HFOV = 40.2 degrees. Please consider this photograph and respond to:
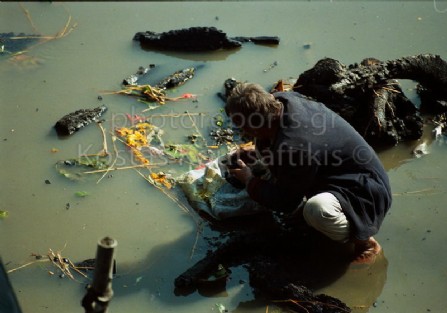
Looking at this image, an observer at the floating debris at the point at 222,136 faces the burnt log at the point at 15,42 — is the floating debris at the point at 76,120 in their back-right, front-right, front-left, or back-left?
front-left

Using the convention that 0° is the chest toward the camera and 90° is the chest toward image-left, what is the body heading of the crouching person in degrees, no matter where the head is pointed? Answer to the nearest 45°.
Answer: approximately 90°

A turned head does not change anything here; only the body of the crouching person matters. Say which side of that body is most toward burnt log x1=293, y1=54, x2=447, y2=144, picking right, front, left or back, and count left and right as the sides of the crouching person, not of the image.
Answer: right

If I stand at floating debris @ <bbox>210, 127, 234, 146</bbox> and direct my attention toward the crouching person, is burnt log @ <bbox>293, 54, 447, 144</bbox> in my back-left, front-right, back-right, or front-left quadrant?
front-left

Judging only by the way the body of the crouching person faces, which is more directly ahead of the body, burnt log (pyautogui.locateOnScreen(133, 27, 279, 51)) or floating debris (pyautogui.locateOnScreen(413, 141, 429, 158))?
the burnt log

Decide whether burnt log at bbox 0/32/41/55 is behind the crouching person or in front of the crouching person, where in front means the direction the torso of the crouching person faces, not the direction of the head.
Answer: in front

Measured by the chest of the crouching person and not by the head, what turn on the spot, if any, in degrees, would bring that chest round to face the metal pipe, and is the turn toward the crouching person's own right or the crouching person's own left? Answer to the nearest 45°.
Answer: approximately 45° to the crouching person's own left

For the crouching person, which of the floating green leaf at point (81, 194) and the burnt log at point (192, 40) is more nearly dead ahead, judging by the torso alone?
the floating green leaf

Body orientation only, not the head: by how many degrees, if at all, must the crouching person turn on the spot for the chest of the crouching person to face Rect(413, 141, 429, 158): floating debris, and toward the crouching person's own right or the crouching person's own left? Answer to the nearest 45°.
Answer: approximately 135° to the crouching person's own right

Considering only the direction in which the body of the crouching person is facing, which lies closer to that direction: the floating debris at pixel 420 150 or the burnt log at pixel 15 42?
the burnt log

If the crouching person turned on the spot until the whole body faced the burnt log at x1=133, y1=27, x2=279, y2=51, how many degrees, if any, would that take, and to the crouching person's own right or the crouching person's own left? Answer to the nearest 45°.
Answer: approximately 45° to the crouching person's own right

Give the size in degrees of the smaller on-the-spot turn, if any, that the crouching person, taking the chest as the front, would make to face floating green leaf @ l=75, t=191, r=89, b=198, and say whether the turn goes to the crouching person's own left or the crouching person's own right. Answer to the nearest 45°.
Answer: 0° — they already face it
